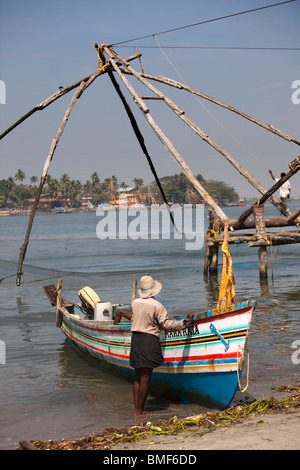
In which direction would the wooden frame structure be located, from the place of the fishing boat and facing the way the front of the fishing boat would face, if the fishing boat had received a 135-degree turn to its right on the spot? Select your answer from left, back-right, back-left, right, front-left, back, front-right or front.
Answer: right

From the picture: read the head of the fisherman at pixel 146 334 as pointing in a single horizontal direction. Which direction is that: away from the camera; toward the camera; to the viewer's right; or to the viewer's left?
away from the camera

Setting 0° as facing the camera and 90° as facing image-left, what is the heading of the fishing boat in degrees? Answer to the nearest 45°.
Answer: approximately 315°
